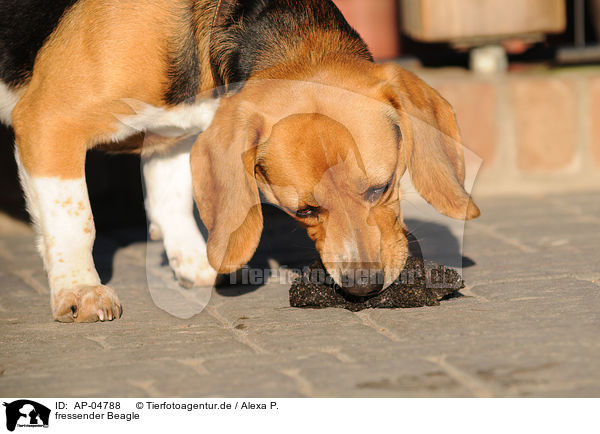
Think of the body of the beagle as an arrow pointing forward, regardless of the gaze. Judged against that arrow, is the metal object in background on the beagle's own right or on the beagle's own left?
on the beagle's own left

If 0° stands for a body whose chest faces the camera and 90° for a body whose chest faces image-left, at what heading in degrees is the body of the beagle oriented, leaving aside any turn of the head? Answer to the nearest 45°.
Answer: approximately 315°

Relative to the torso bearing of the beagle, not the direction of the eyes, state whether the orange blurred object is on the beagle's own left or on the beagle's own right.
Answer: on the beagle's own left
